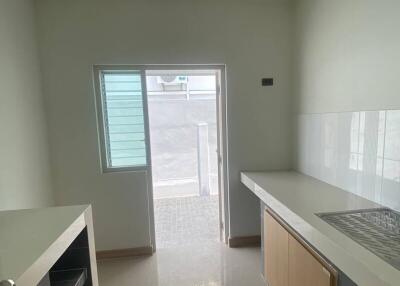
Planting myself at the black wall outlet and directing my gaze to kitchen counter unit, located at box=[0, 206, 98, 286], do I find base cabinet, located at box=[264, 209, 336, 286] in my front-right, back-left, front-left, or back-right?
front-left

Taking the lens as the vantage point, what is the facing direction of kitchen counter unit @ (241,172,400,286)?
facing the viewer and to the left of the viewer

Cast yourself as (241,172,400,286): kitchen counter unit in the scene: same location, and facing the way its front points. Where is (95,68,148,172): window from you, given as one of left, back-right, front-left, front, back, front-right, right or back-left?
front-right

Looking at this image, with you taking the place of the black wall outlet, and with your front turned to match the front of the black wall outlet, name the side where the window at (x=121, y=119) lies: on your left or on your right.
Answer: on your right

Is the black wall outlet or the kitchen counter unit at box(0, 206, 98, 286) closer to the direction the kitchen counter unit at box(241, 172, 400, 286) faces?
the kitchen counter unit

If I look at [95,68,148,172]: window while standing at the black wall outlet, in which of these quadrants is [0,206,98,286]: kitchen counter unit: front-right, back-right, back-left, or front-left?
front-left

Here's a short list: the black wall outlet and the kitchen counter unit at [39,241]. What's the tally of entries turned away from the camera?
0

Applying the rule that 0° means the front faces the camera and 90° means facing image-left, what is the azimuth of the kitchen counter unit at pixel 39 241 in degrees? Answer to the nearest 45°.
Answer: approximately 315°

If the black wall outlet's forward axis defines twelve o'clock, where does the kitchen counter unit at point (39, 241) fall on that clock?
The kitchen counter unit is roughly at 1 o'clock from the black wall outlet.

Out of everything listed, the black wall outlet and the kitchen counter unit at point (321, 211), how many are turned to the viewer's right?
0

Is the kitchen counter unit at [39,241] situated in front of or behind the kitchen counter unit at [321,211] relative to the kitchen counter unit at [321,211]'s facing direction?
in front

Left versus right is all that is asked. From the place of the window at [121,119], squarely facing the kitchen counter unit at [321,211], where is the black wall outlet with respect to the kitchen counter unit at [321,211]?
left

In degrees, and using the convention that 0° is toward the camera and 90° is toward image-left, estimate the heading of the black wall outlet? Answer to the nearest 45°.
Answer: approximately 0°

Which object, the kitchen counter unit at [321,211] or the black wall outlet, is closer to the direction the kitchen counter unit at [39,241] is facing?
the kitchen counter unit

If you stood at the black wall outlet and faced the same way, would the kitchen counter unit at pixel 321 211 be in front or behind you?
in front

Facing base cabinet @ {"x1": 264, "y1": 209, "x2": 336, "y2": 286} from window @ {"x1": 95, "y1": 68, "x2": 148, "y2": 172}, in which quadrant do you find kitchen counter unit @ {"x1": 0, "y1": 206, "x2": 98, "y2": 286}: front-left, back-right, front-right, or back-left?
front-right

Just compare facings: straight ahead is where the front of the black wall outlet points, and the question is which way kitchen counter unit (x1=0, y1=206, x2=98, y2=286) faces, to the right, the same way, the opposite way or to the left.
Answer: to the left

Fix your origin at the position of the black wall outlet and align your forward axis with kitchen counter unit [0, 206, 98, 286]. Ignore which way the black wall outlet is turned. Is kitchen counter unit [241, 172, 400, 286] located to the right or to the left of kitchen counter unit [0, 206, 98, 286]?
left

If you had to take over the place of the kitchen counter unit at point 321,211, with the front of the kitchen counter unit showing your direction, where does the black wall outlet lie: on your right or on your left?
on your right
